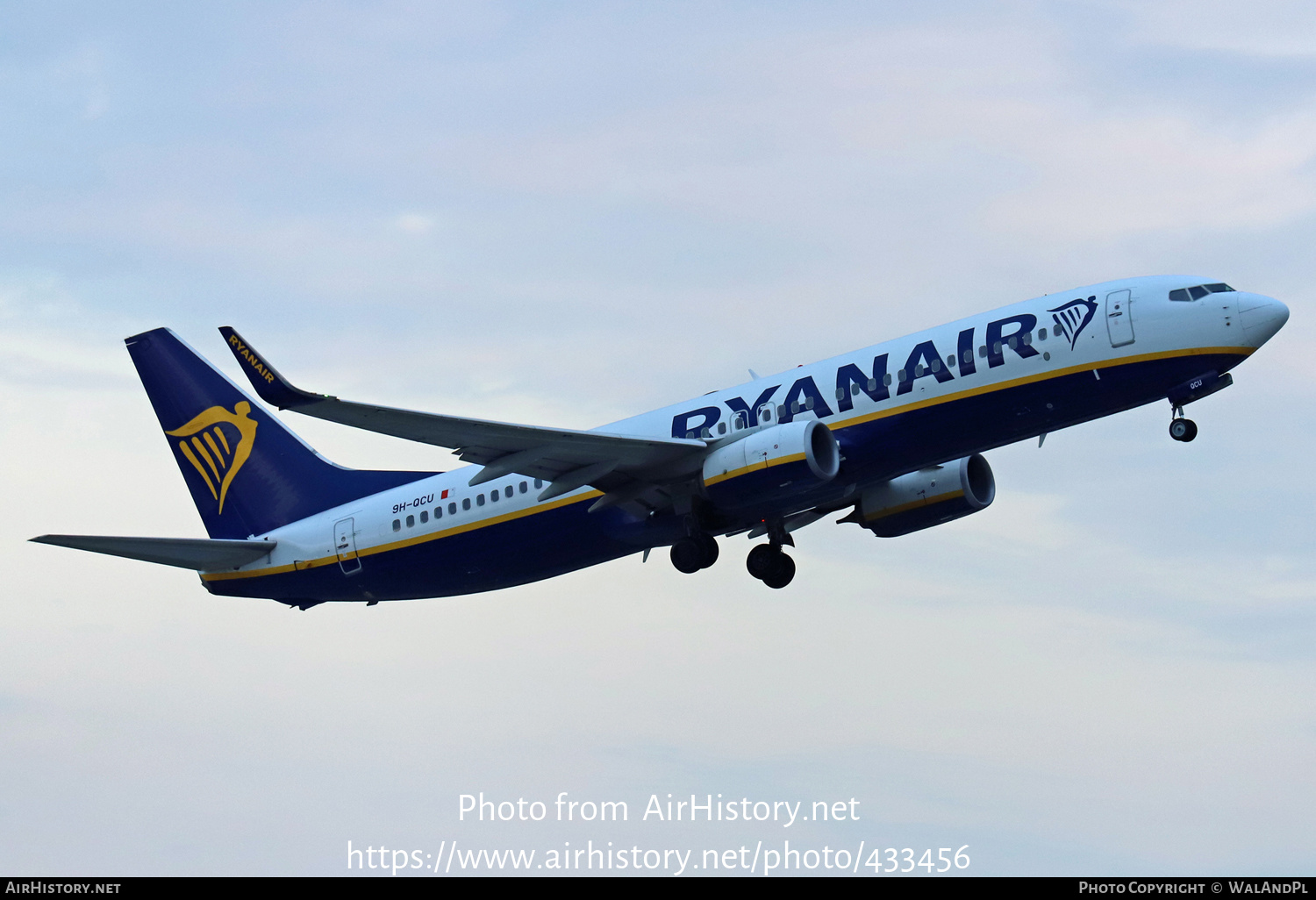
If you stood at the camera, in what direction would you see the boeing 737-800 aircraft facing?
facing the viewer and to the right of the viewer
